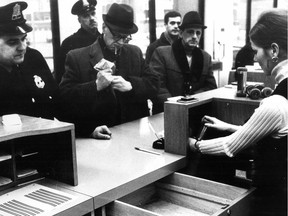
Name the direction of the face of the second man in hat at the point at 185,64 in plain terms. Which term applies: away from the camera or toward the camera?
toward the camera

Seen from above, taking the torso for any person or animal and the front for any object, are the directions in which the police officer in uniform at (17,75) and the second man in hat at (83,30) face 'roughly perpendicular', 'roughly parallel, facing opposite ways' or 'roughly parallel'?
roughly parallel

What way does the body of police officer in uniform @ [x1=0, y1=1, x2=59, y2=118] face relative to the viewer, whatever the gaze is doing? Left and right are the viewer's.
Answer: facing the viewer and to the right of the viewer

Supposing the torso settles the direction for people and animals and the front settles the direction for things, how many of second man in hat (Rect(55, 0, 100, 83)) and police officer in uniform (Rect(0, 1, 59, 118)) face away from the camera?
0

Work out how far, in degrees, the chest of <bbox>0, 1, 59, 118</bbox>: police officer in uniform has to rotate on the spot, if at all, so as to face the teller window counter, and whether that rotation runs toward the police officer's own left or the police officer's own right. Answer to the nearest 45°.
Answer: approximately 45° to the police officer's own left

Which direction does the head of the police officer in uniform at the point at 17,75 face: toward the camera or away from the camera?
toward the camera

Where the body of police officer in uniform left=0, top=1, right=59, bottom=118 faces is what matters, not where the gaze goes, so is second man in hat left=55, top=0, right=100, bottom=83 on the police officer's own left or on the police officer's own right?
on the police officer's own left

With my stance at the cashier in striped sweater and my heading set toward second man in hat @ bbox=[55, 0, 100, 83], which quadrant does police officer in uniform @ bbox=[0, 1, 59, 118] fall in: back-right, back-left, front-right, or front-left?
front-left

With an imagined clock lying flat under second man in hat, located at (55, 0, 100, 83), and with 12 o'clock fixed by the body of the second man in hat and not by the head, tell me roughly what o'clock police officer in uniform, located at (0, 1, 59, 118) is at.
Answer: The police officer in uniform is roughly at 2 o'clock from the second man in hat.
